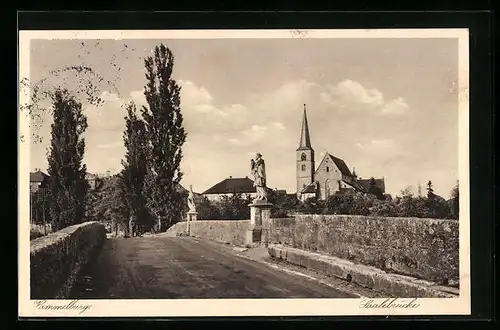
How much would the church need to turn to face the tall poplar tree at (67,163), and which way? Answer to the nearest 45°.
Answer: approximately 45° to its right

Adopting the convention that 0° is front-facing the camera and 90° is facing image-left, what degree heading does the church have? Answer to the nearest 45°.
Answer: approximately 45°

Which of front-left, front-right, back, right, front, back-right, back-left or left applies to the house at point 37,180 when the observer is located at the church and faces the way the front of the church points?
front-right
